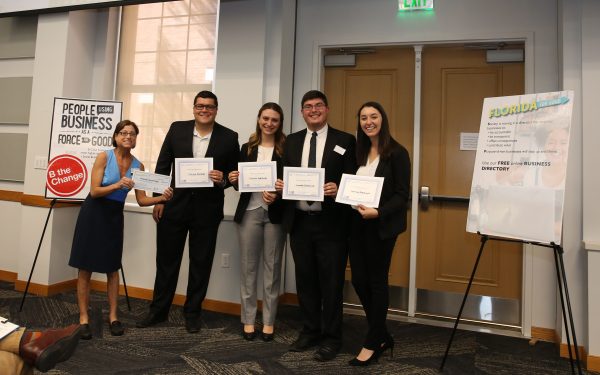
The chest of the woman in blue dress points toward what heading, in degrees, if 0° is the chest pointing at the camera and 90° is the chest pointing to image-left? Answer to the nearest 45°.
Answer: approximately 315°

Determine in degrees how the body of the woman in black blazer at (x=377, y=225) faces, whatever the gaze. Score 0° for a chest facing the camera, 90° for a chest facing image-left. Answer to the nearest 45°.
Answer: approximately 45°

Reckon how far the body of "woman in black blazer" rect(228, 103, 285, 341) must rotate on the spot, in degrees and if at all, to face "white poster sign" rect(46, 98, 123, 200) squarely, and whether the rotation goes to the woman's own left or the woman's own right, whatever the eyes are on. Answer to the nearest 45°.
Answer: approximately 90° to the woman's own right

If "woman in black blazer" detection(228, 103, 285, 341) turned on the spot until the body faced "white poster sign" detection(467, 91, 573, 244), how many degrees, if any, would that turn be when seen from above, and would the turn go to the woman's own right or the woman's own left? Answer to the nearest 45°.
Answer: approximately 45° to the woman's own left

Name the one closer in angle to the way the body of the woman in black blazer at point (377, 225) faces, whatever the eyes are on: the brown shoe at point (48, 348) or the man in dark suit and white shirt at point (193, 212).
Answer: the brown shoe

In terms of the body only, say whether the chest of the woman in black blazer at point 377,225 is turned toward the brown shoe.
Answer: yes

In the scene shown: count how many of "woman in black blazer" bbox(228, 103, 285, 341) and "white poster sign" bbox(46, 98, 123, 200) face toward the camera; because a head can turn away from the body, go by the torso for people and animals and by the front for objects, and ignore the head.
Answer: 2
